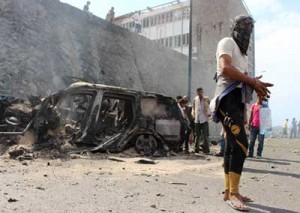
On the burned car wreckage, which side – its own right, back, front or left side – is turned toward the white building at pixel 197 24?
right

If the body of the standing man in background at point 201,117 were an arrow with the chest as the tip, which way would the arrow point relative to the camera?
toward the camera

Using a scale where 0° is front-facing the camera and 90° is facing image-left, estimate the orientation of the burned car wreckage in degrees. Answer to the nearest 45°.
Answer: approximately 90°

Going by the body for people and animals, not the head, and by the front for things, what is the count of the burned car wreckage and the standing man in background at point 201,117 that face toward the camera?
1

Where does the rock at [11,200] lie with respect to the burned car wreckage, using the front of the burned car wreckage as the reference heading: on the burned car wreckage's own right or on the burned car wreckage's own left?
on the burned car wreckage's own left

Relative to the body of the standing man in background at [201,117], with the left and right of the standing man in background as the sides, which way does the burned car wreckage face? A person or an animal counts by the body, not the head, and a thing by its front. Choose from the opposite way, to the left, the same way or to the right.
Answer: to the right

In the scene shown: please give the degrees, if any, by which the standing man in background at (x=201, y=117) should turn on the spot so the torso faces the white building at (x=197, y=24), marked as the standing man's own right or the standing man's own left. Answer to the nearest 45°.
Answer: approximately 180°

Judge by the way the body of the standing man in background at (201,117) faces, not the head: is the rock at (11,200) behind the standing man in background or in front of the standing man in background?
in front

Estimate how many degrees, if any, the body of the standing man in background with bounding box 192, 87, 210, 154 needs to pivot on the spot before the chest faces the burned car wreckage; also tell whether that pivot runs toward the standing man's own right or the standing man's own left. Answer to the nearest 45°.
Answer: approximately 45° to the standing man's own right

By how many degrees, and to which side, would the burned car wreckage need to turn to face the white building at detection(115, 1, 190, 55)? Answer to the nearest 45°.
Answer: approximately 90° to its right

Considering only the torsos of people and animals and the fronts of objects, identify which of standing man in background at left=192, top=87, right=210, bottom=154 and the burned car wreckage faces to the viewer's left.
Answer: the burned car wreckage
